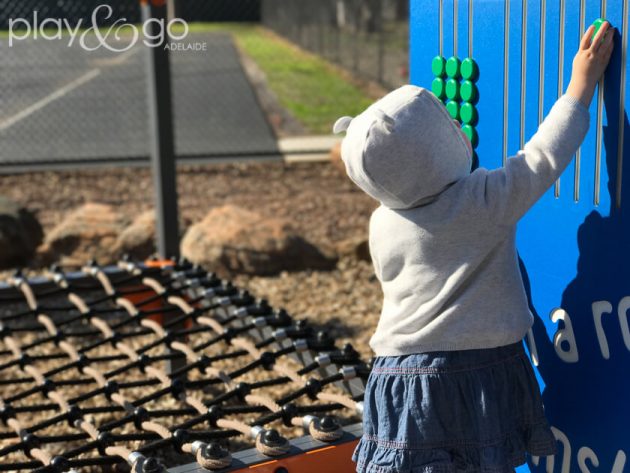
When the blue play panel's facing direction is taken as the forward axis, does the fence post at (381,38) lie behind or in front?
behind

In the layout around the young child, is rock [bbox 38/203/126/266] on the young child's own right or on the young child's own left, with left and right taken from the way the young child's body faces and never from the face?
on the young child's own left

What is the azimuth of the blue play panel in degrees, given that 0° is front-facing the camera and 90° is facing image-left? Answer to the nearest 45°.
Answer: approximately 0°

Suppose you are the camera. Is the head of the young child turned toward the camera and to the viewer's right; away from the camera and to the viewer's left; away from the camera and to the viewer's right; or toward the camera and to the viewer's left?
away from the camera and to the viewer's right

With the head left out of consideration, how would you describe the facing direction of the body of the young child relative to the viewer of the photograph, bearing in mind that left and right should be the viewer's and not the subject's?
facing away from the viewer and to the right of the viewer

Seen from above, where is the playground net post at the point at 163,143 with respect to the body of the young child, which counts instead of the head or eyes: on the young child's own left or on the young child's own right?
on the young child's own left

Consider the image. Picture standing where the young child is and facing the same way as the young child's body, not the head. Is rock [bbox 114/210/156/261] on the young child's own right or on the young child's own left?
on the young child's own left
